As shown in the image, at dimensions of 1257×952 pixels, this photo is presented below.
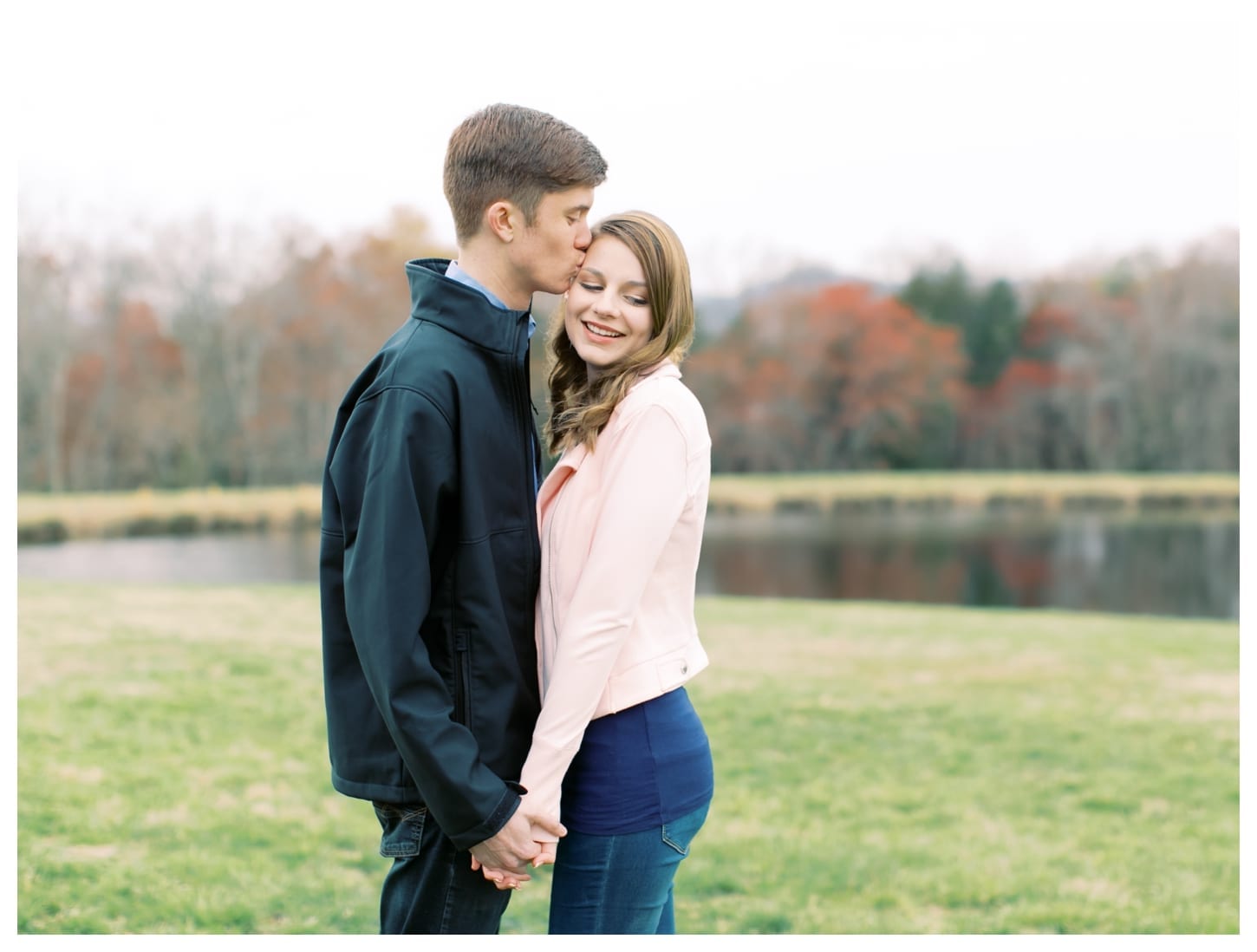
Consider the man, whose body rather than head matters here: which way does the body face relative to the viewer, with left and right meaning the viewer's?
facing to the right of the viewer

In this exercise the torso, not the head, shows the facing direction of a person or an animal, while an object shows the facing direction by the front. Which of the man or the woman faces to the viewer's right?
the man

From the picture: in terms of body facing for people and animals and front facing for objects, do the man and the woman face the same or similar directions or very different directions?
very different directions

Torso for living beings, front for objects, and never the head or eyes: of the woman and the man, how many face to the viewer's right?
1

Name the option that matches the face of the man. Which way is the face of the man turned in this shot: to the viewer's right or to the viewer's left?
to the viewer's right
